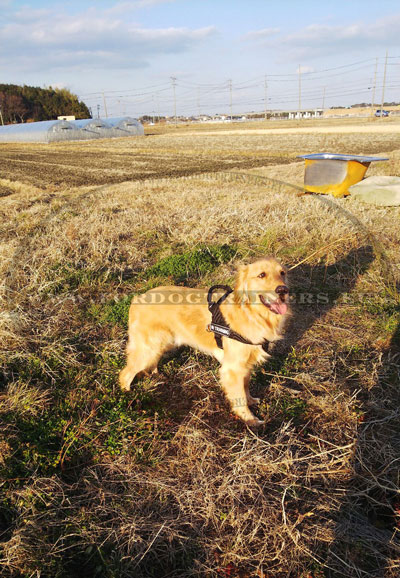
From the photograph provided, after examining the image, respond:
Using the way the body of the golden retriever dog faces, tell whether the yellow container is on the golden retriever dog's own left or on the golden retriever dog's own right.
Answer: on the golden retriever dog's own left

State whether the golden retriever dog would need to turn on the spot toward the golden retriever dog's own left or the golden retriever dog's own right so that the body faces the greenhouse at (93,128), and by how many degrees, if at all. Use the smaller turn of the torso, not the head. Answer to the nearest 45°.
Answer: approximately 135° to the golden retriever dog's own left

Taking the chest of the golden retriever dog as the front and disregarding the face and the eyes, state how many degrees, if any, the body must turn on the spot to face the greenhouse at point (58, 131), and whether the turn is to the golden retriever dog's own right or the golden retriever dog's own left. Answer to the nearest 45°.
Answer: approximately 135° to the golden retriever dog's own left

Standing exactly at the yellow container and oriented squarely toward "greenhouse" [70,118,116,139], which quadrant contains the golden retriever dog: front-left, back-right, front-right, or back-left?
back-left

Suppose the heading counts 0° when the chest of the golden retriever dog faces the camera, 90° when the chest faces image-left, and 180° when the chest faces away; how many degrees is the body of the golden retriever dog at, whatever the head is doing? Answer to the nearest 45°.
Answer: approximately 315°
